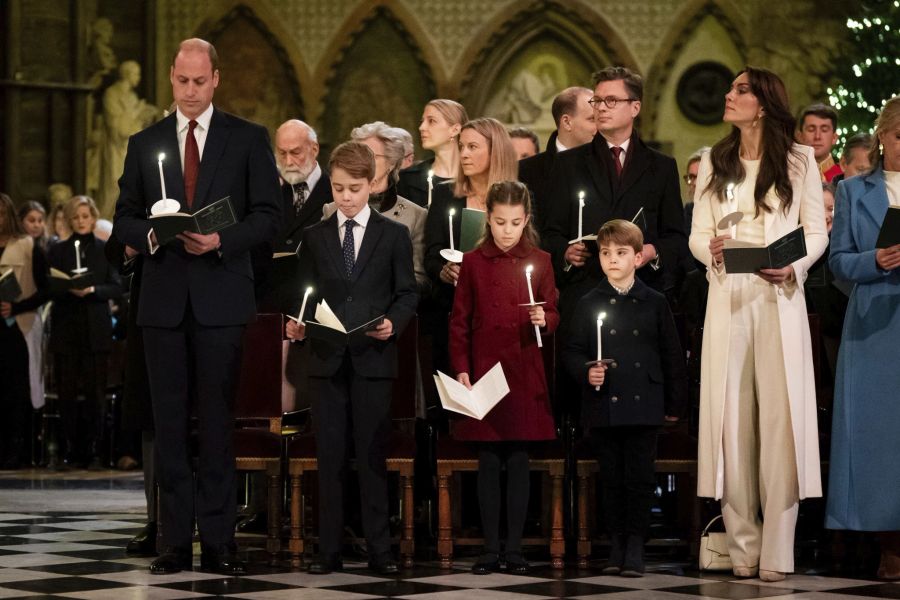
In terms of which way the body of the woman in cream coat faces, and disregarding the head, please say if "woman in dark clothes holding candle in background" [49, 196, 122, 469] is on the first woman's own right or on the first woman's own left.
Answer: on the first woman's own right

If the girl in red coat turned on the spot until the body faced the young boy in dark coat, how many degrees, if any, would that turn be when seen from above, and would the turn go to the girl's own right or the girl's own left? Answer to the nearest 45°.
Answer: approximately 90° to the girl's own left

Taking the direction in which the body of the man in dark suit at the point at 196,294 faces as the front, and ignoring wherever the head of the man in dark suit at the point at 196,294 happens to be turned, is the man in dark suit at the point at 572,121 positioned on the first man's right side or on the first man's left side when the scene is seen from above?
on the first man's left side

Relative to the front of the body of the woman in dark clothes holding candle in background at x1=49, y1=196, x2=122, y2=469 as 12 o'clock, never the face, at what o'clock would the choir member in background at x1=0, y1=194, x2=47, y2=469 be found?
the choir member in background at x1=0, y1=194, x2=47, y2=469 is roughly at 3 o'clock from the woman in dark clothes holding candle in background at x1=49, y1=196, x2=122, y2=469.

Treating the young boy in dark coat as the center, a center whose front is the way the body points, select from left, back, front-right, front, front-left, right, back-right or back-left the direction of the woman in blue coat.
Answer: left
